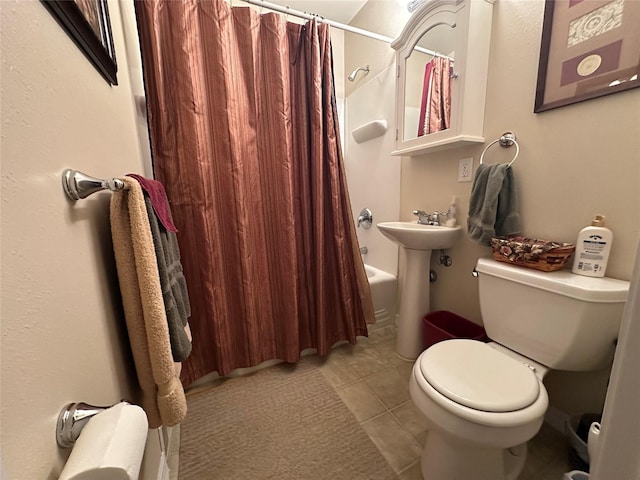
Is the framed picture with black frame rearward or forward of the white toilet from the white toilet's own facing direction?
forward

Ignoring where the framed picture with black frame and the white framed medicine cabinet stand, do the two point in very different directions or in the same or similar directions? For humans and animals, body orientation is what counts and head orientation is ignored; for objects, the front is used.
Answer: very different directions

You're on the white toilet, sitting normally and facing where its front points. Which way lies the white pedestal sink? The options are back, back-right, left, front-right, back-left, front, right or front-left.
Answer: right

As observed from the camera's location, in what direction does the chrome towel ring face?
facing the viewer and to the left of the viewer

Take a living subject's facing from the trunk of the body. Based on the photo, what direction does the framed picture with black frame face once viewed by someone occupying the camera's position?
facing to the right of the viewer

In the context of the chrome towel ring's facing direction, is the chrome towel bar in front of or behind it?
in front
